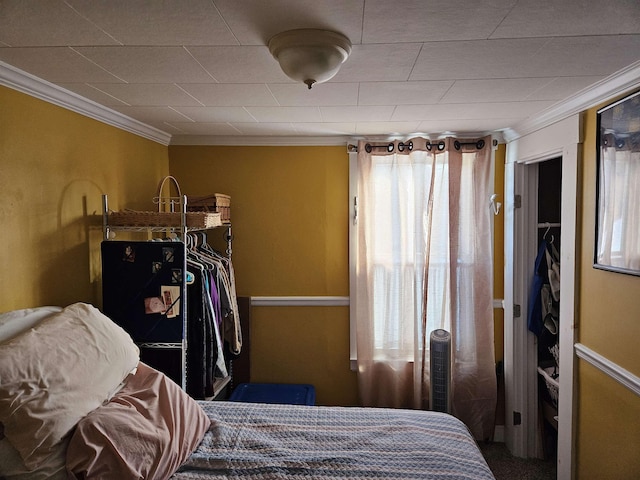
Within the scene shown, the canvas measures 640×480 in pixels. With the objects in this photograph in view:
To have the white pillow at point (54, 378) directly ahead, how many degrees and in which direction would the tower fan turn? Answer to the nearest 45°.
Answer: approximately 45° to its right

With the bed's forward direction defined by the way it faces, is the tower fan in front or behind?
in front

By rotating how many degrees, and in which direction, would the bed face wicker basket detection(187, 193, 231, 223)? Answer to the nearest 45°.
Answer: approximately 90° to its left

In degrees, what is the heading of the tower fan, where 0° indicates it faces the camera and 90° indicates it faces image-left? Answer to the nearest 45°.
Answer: approximately 0°

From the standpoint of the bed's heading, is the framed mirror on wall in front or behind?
in front

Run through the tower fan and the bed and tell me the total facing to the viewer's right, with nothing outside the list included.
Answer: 1

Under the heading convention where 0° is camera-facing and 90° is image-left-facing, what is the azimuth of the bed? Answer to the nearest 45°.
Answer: approximately 270°
